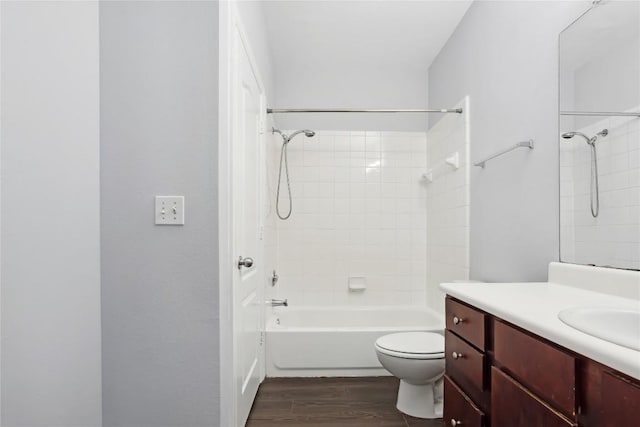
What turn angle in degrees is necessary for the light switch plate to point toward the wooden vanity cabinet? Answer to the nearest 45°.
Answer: approximately 45° to its left

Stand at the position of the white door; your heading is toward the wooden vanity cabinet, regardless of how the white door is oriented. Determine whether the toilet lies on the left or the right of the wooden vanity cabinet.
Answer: left

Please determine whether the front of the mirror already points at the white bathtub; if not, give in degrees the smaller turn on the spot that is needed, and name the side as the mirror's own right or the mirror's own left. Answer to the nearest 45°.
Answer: approximately 45° to the mirror's own right

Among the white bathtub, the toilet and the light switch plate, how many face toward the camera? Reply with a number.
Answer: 2

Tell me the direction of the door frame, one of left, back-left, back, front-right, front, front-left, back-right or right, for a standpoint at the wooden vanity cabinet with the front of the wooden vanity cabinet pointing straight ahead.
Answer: front-right

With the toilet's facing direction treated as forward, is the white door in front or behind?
in front

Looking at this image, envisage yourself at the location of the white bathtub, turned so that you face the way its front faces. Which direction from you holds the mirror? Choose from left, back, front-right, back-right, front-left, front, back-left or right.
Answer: front-left

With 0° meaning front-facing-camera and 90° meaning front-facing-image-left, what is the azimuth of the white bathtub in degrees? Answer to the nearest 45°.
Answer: approximately 0°
